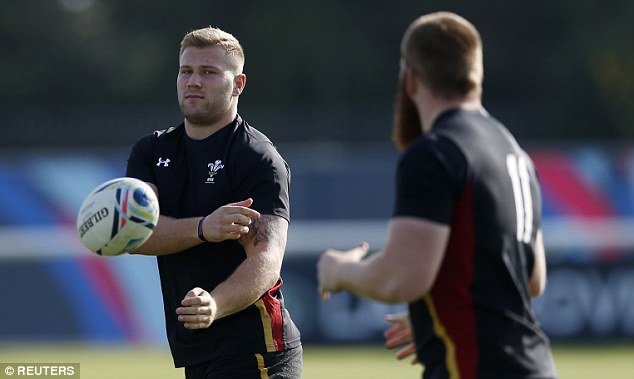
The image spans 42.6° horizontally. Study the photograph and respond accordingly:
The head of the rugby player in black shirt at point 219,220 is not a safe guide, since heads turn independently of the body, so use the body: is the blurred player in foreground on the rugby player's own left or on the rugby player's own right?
on the rugby player's own left

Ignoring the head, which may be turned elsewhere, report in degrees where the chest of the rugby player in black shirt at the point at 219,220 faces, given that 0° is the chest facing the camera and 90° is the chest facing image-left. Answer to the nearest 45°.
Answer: approximately 45°

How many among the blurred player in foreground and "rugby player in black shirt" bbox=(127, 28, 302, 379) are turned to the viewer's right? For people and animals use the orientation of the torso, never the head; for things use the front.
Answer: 0

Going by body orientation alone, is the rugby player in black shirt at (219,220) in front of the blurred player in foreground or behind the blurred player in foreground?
in front

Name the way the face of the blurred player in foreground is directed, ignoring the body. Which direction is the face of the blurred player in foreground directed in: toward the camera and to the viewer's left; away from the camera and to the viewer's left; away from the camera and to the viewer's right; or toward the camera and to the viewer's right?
away from the camera and to the viewer's left

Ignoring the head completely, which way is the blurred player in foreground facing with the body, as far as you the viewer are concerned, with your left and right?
facing away from the viewer and to the left of the viewer
